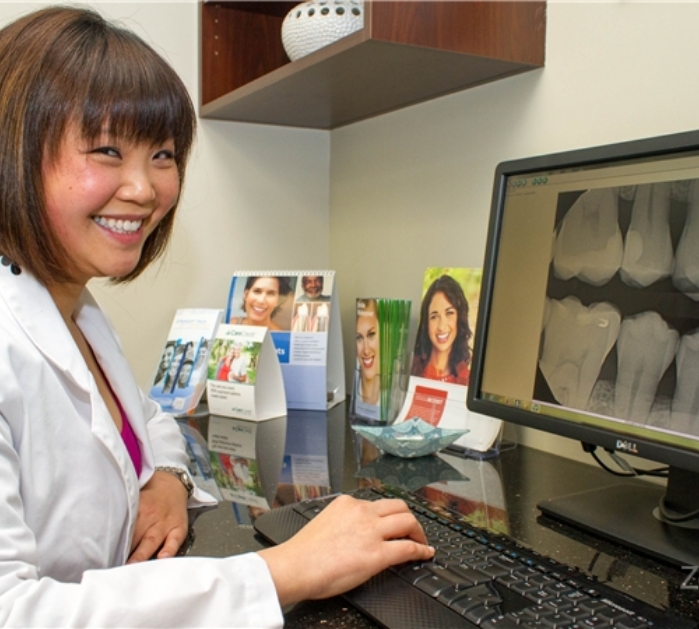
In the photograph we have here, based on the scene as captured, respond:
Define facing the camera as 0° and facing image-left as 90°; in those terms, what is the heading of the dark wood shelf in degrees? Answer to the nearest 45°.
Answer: approximately 45°

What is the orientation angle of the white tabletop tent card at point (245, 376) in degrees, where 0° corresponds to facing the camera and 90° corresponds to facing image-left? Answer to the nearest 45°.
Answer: approximately 45°

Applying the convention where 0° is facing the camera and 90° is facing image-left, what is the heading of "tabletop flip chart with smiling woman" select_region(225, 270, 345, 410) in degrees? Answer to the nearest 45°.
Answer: approximately 0°

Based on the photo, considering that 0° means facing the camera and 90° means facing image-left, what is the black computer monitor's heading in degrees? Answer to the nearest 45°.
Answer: approximately 45°

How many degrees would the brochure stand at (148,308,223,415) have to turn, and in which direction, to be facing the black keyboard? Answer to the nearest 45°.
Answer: approximately 45° to its left

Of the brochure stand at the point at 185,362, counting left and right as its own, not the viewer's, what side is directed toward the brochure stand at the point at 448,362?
left
